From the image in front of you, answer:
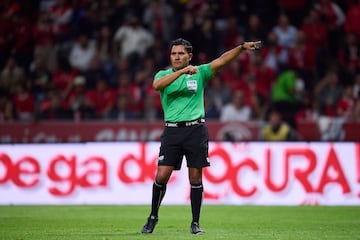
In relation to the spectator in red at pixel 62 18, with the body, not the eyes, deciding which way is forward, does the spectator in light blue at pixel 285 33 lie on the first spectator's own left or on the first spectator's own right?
on the first spectator's own left

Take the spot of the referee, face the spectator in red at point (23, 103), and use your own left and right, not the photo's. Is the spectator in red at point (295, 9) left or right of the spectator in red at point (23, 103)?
right

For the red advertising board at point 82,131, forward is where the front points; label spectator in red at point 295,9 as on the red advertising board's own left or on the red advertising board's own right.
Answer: on the red advertising board's own left

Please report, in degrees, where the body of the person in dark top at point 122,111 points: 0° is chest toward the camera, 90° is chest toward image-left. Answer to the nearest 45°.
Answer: approximately 0°

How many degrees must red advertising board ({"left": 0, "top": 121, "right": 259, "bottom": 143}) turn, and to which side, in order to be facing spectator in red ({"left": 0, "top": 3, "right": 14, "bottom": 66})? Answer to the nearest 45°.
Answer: approximately 135° to its right

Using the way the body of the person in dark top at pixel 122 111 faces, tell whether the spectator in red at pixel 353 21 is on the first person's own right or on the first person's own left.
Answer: on the first person's own left

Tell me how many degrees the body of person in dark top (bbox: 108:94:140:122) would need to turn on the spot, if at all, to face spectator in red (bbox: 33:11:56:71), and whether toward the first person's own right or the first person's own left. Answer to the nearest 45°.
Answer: approximately 135° to the first person's own right

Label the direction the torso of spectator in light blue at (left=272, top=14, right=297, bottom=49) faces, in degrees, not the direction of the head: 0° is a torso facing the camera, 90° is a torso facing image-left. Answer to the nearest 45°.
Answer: approximately 0°

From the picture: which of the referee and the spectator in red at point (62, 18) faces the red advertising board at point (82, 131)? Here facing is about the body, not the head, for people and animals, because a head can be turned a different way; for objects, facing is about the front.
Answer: the spectator in red
